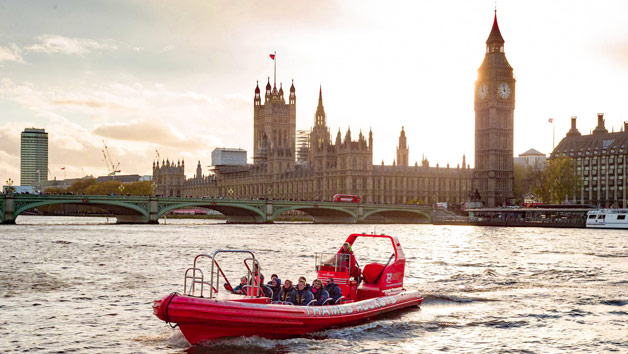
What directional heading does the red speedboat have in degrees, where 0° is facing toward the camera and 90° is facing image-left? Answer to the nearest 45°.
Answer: approximately 45°

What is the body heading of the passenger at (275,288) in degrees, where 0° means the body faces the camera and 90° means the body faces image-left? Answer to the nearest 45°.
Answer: approximately 90°

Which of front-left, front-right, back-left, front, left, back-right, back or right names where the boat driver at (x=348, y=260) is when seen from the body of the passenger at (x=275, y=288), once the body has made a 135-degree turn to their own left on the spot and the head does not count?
left

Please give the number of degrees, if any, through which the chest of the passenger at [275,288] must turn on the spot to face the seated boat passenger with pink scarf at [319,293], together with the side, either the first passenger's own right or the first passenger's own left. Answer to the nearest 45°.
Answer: approximately 180°
